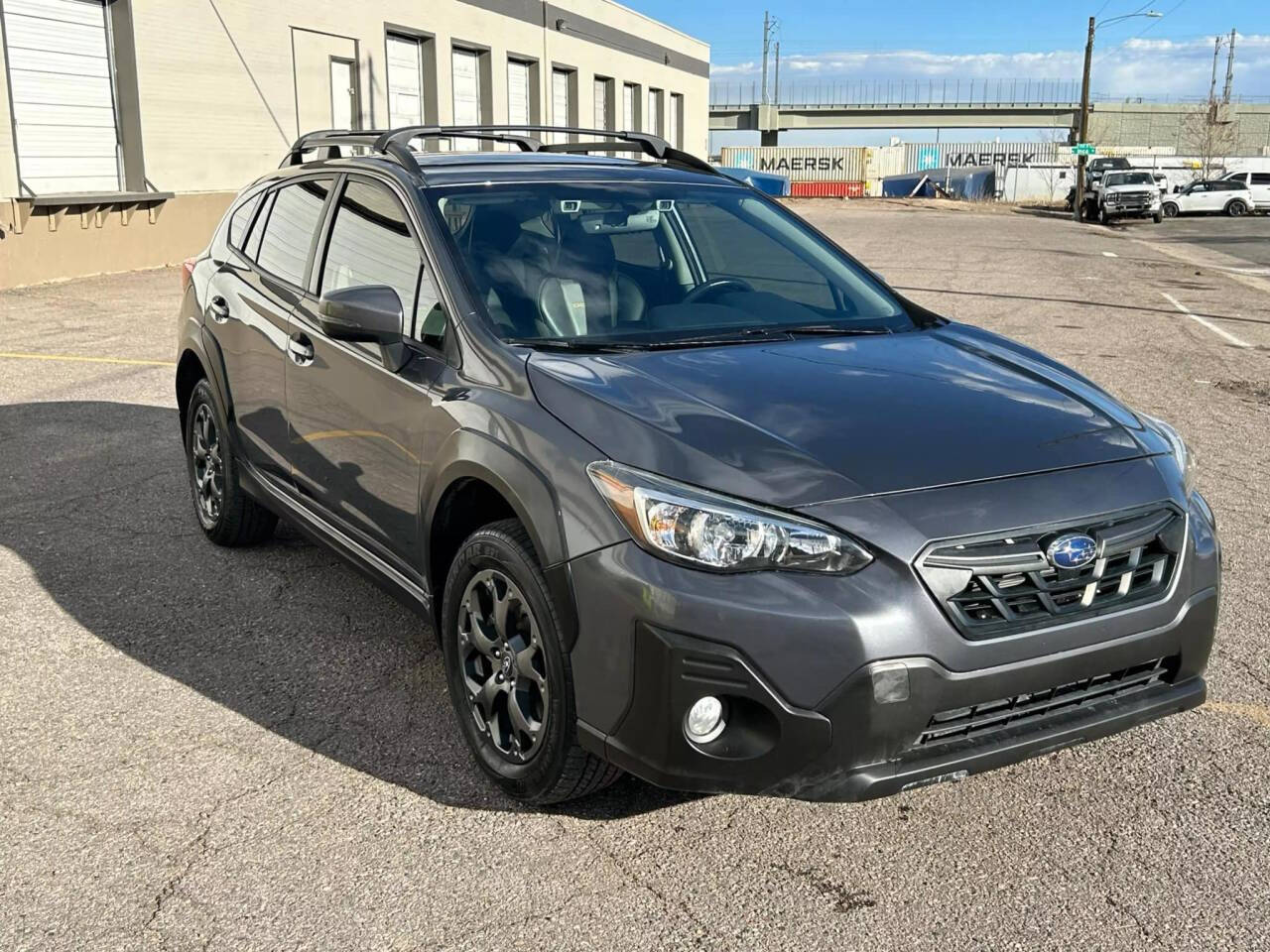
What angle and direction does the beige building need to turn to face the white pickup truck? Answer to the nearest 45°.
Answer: approximately 90° to its left

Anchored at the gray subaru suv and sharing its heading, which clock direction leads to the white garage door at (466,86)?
The white garage door is roughly at 7 o'clock from the gray subaru suv.

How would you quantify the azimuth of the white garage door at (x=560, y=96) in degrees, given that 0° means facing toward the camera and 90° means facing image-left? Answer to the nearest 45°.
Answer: approximately 315°

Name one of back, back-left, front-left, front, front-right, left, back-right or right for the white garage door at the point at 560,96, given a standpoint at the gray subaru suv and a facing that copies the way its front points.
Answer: back-left

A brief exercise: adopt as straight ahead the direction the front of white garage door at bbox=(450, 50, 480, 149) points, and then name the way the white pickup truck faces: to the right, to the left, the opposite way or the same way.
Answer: to the right

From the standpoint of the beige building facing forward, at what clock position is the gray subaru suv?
The gray subaru suv is roughly at 1 o'clock from the beige building.

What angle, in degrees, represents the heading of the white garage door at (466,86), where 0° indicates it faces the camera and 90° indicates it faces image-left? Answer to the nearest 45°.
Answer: approximately 315°

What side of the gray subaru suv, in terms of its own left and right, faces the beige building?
back

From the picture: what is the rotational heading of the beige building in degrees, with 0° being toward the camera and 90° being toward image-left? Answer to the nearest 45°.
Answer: approximately 315°

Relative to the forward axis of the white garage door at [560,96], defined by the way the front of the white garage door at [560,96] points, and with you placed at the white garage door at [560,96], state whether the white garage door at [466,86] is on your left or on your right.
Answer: on your right

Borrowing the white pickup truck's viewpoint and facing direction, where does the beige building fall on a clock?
The beige building is roughly at 1 o'clock from the white pickup truck.

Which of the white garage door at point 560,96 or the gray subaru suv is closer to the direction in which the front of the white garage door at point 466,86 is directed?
the gray subaru suv
